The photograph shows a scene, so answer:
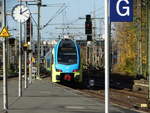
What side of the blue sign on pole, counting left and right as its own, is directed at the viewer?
front

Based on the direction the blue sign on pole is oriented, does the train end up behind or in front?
behind

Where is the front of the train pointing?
toward the camera

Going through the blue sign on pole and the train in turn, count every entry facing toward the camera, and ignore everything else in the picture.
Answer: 2

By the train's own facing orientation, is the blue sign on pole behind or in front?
in front

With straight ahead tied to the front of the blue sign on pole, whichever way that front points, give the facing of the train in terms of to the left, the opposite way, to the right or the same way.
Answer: the same way

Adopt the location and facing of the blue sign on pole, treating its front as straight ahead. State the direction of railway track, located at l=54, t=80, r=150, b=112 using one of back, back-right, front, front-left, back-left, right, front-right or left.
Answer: back
